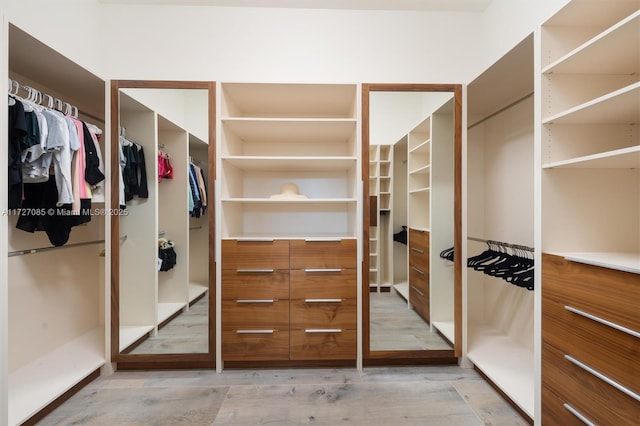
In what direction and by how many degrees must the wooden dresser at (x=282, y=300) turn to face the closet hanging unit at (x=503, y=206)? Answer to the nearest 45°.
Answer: approximately 90° to its left

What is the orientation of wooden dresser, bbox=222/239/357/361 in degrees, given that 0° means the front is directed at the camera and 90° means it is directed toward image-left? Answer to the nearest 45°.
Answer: approximately 0°

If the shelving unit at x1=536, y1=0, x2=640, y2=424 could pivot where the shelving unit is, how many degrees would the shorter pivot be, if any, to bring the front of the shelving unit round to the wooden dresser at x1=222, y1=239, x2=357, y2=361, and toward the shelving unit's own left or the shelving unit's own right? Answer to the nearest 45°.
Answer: approximately 45° to the shelving unit's own right

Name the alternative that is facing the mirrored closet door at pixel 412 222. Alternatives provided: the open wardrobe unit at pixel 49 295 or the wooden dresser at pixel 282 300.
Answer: the open wardrobe unit

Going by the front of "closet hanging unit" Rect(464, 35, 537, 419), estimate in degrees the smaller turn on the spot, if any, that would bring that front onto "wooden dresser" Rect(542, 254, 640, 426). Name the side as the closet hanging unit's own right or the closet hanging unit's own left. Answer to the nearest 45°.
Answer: approximately 45° to the closet hanging unit's own left

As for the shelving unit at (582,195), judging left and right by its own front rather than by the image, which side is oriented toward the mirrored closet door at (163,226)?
front

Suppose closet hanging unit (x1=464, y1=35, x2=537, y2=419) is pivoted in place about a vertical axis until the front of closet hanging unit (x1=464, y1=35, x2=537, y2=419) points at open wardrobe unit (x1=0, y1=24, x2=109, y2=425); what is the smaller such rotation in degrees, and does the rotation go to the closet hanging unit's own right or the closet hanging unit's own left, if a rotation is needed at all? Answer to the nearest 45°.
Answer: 0° — it already faces it

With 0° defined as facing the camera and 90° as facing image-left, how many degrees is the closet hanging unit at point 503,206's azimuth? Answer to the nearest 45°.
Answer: approximately 45°

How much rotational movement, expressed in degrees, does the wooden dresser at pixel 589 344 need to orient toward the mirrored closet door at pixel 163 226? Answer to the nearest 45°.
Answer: approximately 45° to its right

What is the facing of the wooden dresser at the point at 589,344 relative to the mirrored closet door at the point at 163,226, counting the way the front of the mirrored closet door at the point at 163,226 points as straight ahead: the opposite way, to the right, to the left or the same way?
to the right

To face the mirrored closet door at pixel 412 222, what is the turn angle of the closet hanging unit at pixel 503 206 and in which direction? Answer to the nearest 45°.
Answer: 0° — it already faces it

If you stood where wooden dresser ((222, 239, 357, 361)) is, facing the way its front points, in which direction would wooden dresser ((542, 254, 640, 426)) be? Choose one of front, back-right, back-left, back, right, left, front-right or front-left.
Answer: front-left

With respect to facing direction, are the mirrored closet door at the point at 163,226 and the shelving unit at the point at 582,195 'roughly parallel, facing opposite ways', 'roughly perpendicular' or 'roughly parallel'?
roughly perpendicular

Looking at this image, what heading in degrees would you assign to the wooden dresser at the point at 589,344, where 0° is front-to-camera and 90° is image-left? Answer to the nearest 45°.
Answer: approximately 45°

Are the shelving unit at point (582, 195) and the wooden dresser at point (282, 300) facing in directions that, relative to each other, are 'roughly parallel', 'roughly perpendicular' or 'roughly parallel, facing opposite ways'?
roughly perpendicular

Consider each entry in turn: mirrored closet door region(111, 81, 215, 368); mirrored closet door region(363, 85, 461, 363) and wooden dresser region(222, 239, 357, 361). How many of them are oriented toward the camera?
3
